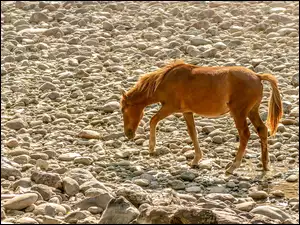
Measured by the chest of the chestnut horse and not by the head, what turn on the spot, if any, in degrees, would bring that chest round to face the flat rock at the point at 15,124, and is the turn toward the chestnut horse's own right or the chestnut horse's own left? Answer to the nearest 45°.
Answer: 0° — it already faces it

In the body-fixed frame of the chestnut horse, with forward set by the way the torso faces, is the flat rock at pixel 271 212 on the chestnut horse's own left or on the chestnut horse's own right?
on the chestnut horse's own left

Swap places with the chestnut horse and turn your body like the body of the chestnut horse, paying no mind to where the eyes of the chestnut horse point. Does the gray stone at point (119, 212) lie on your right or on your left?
on your left

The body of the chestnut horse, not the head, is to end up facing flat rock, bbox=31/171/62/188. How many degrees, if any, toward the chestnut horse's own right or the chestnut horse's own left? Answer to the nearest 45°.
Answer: approximately 45° to the chestnut horse's own left

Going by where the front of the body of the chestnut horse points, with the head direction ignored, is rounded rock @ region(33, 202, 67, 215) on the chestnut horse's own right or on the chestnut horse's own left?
on the chestnut horse's own left

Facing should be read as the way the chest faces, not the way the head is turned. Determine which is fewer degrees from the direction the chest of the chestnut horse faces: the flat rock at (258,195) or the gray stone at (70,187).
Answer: the gray stone

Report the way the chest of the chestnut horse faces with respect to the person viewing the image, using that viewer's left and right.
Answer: facing to the left of the viewer

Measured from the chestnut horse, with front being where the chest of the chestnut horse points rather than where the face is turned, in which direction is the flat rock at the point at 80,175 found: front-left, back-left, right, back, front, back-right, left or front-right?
front-left
